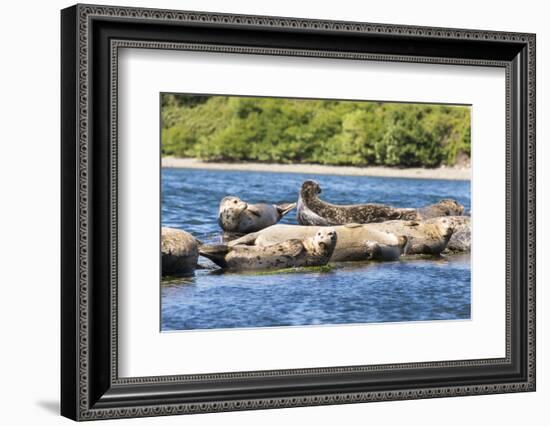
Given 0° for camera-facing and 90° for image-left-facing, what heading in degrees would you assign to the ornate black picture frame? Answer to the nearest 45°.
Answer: approximately 315°
